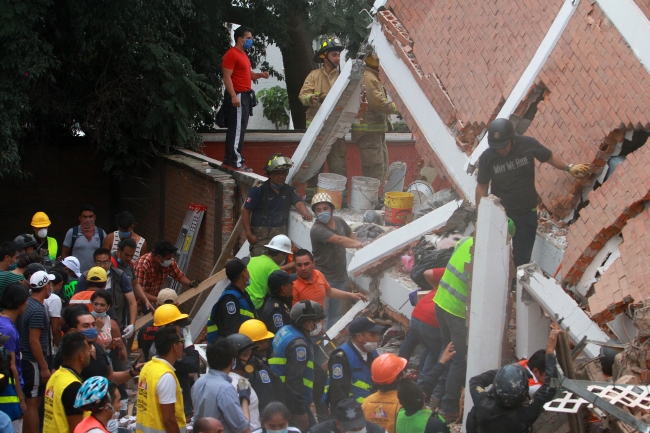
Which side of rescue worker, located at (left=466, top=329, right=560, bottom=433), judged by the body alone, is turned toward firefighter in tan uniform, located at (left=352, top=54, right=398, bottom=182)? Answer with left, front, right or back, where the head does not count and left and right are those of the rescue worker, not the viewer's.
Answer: front

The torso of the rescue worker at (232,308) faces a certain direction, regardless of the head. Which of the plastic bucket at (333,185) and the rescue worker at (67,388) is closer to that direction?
the plastic bucket

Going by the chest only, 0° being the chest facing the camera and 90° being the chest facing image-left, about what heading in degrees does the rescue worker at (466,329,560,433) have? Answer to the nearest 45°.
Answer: approximately 180°

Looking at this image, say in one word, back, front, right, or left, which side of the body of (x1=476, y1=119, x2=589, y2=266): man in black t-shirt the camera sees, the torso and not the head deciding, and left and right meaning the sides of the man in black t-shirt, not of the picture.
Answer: front

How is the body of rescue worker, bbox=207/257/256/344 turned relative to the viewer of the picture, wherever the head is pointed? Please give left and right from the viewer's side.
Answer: facing to the right of the viewer

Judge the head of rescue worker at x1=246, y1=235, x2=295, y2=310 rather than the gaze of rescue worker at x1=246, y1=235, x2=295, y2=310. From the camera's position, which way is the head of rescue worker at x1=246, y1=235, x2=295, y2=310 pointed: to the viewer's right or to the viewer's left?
to the viewer's right

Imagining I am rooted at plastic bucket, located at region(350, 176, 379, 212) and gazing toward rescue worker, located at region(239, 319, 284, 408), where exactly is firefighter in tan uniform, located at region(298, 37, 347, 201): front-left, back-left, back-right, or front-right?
back-right

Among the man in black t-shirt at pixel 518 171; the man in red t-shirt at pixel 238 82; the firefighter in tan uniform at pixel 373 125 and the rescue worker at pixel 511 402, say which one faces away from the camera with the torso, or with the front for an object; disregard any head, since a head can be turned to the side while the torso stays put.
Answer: the rescue worker

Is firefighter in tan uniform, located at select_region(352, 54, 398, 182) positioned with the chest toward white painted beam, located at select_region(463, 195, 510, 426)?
no
